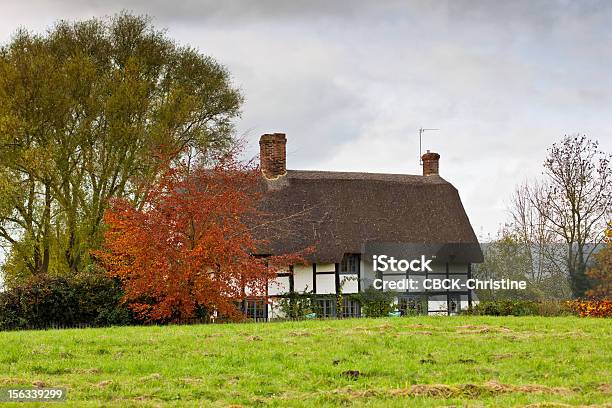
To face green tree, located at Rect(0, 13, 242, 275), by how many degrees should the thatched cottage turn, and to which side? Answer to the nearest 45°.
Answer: approximately 90° to its right

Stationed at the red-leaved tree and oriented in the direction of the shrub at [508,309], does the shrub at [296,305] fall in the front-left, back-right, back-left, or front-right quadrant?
front-left

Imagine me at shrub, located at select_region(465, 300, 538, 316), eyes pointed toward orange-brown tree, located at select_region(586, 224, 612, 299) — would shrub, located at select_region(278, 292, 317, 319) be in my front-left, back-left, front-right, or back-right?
back-left

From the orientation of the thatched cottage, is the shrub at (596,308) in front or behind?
in front

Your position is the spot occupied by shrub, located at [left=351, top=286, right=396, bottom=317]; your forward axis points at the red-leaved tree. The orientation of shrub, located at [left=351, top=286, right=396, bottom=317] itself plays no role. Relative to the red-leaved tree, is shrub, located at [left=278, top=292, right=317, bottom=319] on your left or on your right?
right

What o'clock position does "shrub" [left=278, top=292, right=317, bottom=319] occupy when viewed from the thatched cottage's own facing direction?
The shrub is roughly at 1 o'clock from the thatched cottage.

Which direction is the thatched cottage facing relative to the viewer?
toward the camera

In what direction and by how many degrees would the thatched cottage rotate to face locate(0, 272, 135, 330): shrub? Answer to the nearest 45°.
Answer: approximately 45° to its right

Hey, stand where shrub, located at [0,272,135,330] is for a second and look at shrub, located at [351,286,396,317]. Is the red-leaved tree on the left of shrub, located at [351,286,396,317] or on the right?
right

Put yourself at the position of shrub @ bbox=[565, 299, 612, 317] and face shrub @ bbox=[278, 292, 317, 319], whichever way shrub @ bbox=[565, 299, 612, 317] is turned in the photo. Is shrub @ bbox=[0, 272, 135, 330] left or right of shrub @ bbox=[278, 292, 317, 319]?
left
